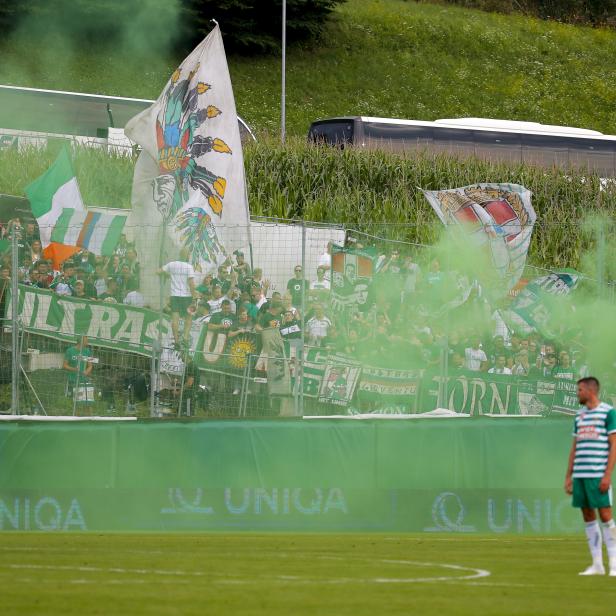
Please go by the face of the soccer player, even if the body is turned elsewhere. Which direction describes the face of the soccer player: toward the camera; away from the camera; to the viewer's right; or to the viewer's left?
to the viewer's left

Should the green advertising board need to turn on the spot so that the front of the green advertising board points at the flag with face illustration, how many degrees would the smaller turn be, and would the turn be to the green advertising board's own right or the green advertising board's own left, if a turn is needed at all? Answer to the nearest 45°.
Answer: approximately 180°

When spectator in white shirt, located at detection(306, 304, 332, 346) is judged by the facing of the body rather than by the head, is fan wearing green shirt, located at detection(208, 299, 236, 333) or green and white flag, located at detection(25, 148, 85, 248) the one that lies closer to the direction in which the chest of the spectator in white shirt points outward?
the fan wearing green shirt

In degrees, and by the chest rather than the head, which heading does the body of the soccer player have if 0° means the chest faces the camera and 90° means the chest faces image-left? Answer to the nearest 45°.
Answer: approximately 45°

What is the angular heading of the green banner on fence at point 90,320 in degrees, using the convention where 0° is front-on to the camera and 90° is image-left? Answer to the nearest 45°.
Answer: approximately 0°

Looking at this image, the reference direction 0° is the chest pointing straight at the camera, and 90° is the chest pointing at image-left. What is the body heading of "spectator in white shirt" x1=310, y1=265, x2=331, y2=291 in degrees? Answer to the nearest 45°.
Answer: approximately 0°

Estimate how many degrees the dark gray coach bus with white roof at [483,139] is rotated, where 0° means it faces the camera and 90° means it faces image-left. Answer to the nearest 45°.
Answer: approximately 45°
